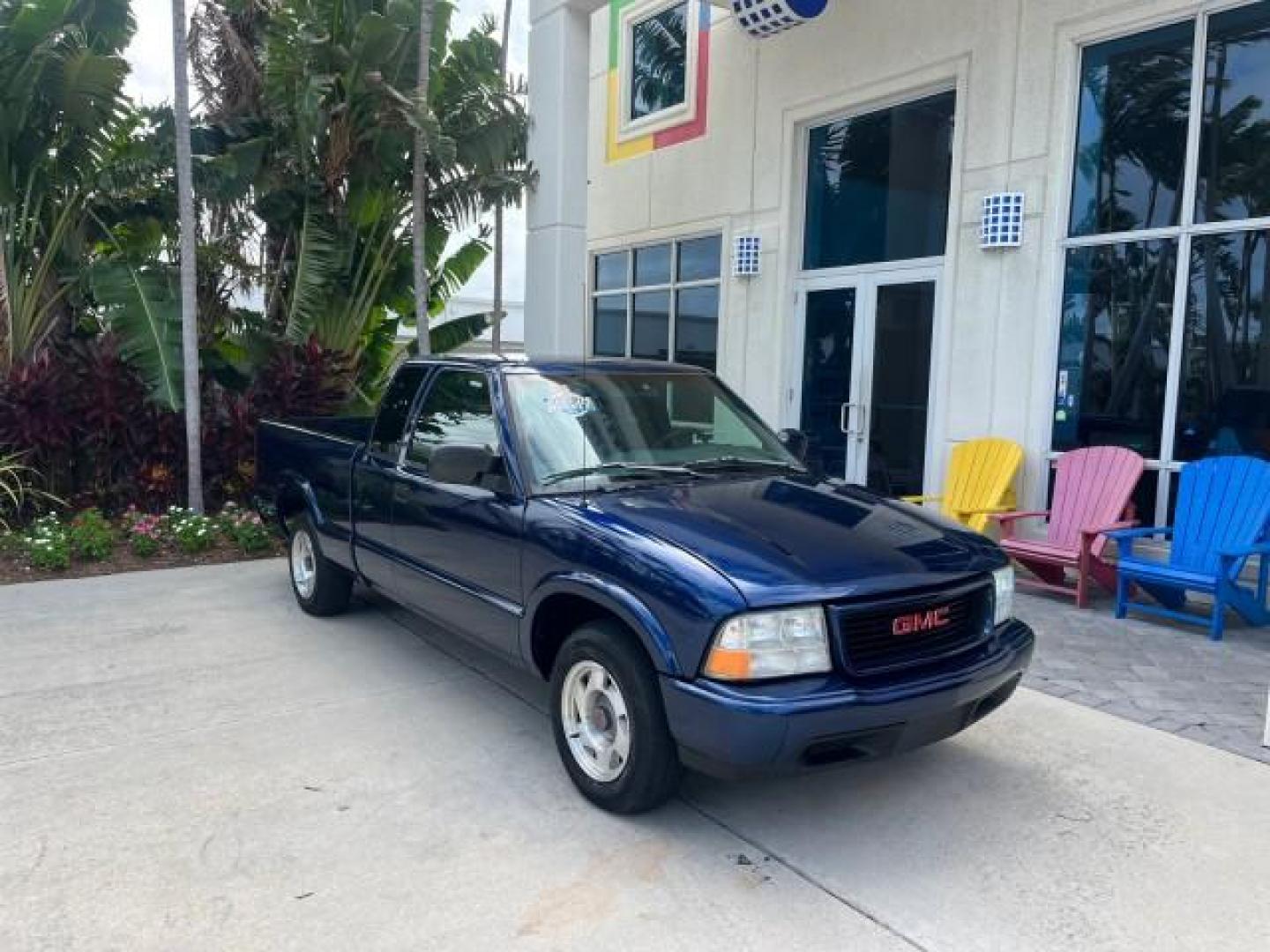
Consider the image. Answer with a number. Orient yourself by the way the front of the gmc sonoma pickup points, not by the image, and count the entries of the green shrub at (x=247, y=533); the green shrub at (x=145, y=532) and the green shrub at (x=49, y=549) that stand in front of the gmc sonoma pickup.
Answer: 0

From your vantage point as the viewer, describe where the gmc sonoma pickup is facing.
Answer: facing the viewer and to the right of the viewer

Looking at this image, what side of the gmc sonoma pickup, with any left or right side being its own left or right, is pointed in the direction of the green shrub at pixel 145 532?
back

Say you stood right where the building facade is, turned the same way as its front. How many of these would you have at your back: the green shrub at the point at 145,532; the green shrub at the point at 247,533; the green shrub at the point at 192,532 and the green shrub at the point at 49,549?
0

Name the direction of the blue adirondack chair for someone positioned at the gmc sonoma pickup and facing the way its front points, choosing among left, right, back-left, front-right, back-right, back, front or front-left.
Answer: left

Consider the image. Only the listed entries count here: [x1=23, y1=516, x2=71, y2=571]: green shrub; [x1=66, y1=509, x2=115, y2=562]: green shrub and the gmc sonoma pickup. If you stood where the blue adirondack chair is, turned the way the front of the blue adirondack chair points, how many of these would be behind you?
0

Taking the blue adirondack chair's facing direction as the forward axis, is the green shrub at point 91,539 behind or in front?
in front

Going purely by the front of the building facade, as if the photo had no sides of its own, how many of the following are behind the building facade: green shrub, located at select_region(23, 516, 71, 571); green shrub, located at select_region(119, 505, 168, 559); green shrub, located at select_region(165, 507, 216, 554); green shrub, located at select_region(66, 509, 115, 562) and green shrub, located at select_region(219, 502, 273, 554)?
0

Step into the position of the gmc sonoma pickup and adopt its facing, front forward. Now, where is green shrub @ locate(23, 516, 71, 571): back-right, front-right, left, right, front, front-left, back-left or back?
back

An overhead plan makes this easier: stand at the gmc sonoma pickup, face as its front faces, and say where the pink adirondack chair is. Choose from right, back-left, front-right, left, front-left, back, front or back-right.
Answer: left

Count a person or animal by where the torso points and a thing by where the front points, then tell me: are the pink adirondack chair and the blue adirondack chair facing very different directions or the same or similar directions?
same or similar directions

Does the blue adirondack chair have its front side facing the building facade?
no

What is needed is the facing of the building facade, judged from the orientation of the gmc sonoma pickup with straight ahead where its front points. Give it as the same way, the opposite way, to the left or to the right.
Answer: to the right

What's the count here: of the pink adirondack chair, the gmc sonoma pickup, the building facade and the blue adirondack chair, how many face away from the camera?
0

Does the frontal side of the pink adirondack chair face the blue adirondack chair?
no

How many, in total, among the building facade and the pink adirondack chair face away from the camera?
0

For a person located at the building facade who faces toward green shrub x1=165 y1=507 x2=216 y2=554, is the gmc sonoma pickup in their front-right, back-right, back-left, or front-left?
front-left

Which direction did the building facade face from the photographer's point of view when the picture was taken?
facing the viewer and to the left of the viewer

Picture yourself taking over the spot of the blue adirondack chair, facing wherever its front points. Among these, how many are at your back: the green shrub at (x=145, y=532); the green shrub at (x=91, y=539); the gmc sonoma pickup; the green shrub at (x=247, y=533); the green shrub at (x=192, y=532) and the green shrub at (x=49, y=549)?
0

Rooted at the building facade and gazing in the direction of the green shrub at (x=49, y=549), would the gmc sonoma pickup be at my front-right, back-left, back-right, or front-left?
front-left

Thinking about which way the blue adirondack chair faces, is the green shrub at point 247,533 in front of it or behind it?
in front

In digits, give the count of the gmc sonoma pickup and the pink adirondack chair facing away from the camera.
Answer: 0
